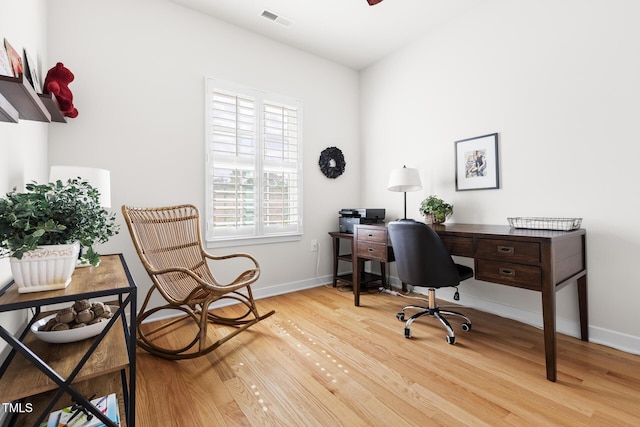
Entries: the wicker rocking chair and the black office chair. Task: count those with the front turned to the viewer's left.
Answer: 0

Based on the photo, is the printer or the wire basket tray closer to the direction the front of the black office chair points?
the wire basket tray

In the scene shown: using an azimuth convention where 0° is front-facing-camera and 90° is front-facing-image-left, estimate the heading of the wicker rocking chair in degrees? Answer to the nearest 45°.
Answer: approximately 315°

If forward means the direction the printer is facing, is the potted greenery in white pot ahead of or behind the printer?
ahead

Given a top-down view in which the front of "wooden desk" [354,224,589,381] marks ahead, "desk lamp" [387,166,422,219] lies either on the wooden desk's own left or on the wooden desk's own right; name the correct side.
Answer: on the wooden desk's own right

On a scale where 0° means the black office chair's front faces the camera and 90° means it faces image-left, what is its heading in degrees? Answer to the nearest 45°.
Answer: approximately 225°

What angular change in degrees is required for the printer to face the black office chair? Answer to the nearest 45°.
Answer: approximately 90° to its left

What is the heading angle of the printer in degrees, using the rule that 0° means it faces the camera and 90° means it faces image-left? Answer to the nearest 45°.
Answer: approximately 45°

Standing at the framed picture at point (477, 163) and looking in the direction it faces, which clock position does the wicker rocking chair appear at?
The wicker rocking chair is roughly at 12 o'clock from the framed picture.

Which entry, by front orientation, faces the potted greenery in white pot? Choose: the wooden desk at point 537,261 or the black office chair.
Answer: the wooden desk

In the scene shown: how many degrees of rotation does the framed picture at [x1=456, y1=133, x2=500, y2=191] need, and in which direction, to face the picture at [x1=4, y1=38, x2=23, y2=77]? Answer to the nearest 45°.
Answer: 0° — it already faces it
